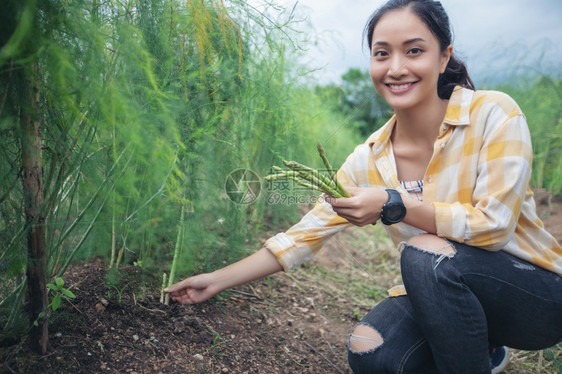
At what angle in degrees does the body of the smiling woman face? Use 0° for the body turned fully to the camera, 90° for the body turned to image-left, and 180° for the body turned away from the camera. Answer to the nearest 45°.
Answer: approximately 45°
